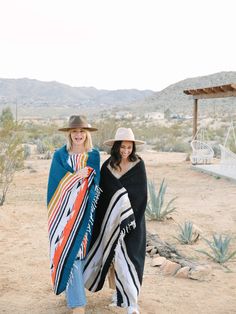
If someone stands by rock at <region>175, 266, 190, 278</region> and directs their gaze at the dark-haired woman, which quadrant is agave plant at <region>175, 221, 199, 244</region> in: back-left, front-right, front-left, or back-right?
back-right

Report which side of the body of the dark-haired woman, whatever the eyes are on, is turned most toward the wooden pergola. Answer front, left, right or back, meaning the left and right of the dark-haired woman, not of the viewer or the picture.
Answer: back

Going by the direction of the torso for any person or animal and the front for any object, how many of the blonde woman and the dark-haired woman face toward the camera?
2

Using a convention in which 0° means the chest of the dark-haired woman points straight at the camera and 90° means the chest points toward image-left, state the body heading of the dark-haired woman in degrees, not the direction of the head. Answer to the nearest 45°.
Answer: approximately 0°

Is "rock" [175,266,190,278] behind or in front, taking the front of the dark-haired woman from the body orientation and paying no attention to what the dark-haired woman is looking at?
behind

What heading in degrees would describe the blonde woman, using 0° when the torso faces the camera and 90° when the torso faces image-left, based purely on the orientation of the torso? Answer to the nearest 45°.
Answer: approximately 0°

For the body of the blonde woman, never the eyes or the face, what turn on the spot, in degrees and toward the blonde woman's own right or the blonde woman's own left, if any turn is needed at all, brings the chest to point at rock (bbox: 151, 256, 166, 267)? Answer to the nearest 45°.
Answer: approximately 135° to the blonde woman's own left

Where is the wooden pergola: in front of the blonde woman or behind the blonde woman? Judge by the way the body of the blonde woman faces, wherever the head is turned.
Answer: behind
